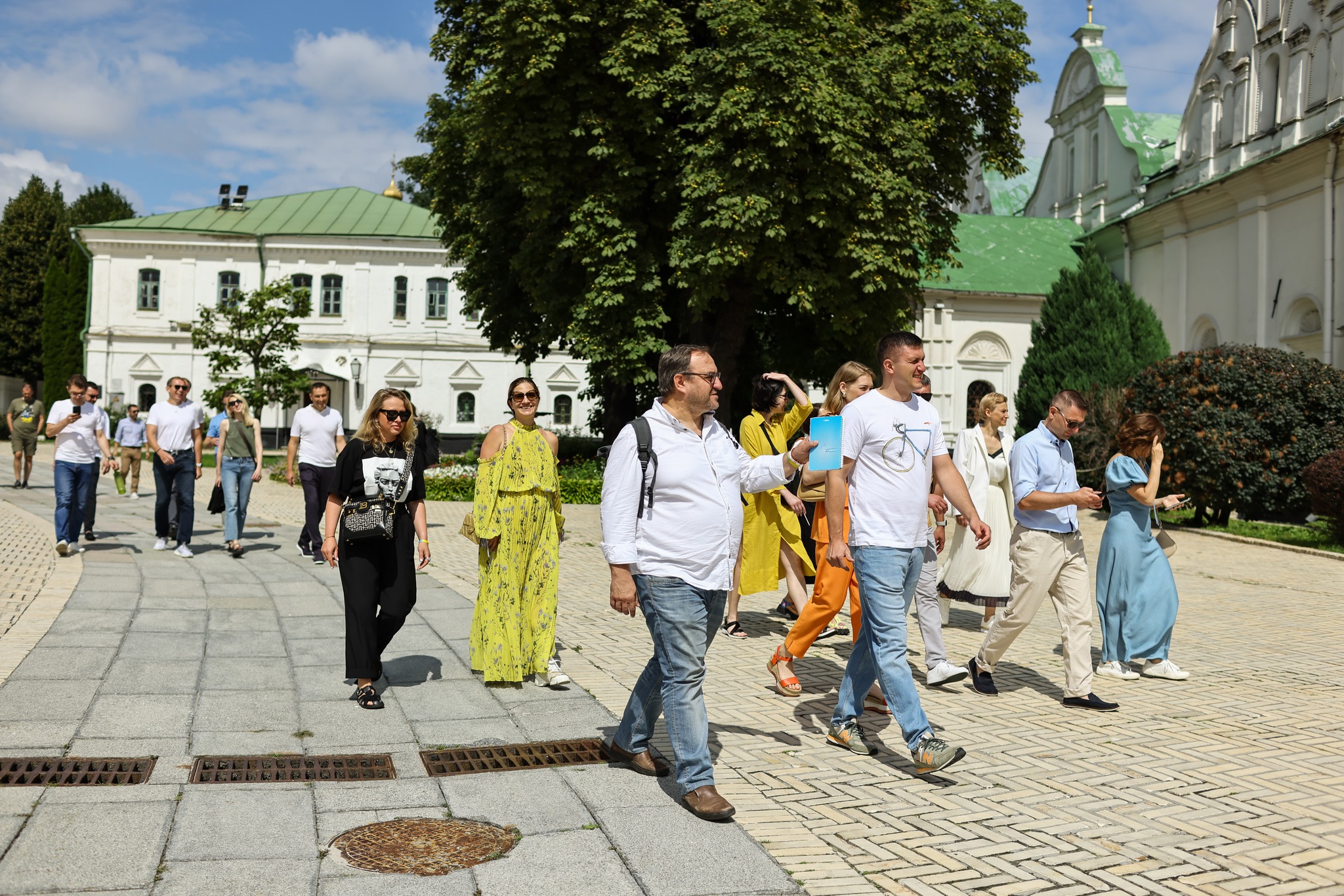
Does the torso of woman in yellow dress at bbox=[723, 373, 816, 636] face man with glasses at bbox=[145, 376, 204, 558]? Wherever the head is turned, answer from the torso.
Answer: no

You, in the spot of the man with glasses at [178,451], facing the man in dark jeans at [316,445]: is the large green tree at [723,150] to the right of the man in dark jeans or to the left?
left

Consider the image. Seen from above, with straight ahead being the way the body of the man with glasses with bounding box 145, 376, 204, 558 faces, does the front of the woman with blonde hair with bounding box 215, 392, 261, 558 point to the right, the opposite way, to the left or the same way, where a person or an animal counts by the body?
the same way

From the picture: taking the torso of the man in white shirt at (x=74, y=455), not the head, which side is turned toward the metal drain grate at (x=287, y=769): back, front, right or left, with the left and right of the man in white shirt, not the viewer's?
front

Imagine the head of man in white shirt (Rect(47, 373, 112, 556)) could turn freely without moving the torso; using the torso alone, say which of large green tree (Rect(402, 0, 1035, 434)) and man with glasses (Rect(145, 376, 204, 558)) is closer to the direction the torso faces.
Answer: the man with glasses

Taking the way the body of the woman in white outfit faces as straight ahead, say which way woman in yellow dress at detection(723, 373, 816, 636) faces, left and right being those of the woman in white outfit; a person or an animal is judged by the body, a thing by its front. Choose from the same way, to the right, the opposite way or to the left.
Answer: the same way

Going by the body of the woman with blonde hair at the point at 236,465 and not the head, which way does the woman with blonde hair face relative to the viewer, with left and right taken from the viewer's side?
facing the viewer

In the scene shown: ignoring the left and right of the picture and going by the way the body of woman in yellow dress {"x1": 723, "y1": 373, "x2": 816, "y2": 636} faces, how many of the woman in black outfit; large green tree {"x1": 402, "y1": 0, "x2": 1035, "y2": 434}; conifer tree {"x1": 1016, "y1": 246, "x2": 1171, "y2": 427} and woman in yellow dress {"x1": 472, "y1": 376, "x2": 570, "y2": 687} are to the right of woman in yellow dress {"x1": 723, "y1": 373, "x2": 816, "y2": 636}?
2

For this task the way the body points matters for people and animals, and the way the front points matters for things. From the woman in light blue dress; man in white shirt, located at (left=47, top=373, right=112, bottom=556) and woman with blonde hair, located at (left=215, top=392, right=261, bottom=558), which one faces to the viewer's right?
the woman in light blue dress

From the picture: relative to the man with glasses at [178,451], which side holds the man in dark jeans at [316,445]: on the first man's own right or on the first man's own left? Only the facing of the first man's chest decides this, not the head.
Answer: on the first man's own left

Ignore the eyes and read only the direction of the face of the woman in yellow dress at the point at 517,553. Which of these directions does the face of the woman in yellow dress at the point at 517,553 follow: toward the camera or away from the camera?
toward the camera

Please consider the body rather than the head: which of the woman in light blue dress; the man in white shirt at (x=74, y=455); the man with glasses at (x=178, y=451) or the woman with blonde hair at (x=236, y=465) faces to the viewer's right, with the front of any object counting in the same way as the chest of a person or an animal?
the woman in light blue dress

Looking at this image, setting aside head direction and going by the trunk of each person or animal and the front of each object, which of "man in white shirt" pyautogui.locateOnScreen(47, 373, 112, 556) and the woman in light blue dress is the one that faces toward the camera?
the man in white shirt

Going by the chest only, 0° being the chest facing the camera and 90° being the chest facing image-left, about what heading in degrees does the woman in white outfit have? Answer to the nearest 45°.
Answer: approximately 315°

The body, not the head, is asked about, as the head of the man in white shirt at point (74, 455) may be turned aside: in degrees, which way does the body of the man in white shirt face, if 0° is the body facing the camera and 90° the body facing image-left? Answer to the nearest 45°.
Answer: approximately 0°

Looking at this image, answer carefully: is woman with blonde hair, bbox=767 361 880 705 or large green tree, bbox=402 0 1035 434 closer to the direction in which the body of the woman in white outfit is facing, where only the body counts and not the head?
the woman with blonde hair

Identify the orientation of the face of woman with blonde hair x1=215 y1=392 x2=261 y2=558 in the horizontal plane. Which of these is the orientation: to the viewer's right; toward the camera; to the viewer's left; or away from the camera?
toward the camera
